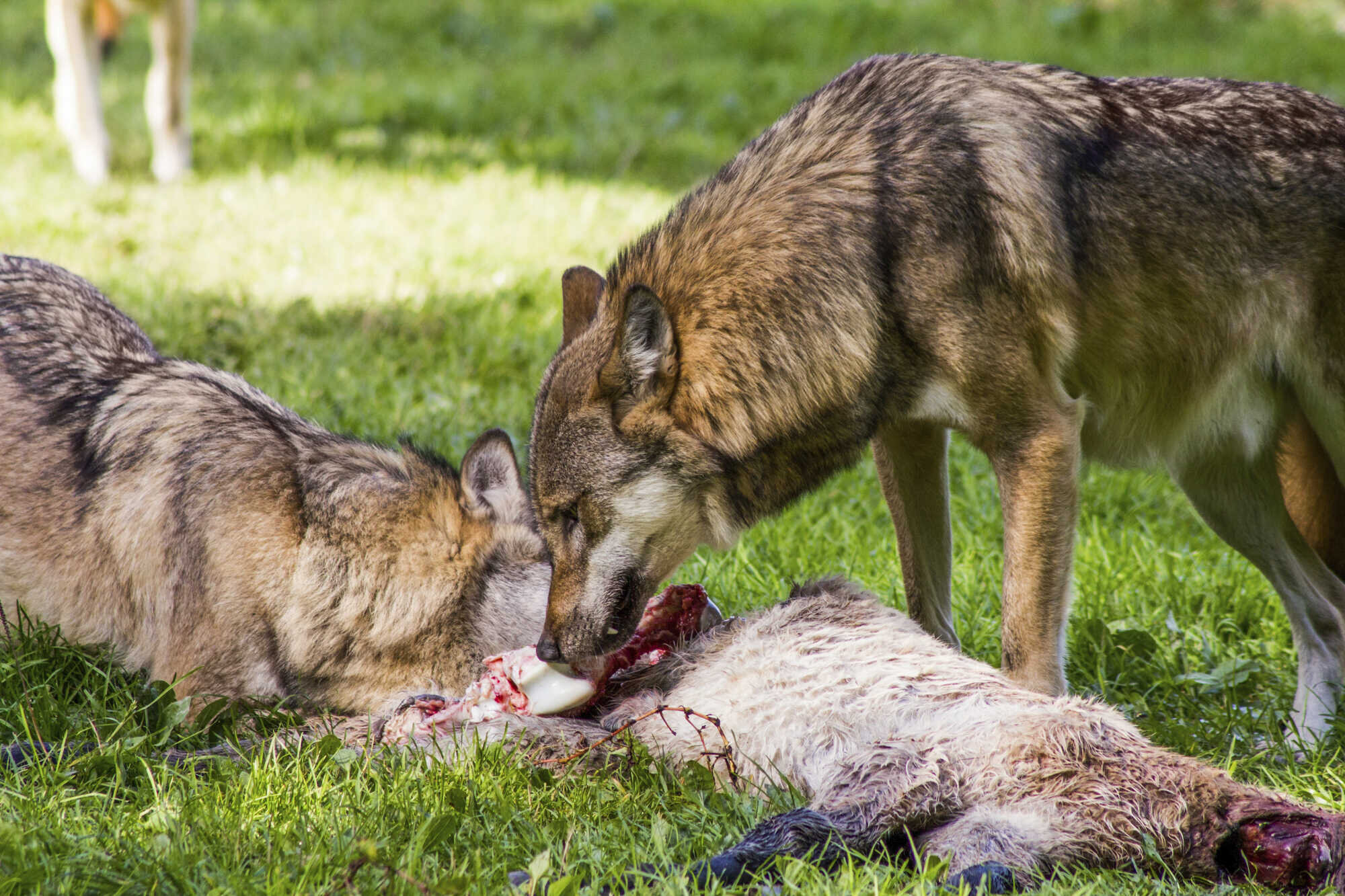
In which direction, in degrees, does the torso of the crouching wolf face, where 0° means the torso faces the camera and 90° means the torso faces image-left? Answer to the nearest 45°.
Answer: approximately 270°

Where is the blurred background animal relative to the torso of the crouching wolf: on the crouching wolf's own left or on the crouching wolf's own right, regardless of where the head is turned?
on the crouching wolf's own left

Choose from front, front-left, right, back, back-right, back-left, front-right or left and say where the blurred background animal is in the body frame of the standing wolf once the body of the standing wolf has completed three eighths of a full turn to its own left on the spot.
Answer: back

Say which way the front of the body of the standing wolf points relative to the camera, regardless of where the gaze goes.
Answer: to the viewer's left
